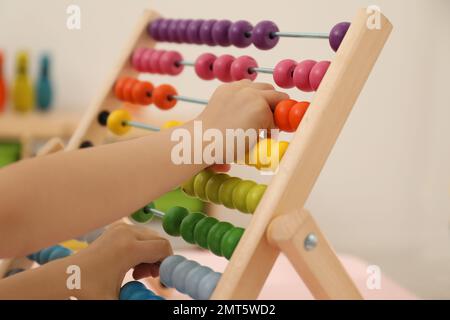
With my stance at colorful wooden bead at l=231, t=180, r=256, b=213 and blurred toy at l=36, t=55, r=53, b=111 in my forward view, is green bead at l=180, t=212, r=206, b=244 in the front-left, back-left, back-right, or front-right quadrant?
front-left

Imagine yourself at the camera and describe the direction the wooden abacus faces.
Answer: facing the viewer and to the left of the viewer

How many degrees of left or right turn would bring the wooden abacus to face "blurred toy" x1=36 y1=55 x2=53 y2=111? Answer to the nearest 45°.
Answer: approximately 90° to its right
